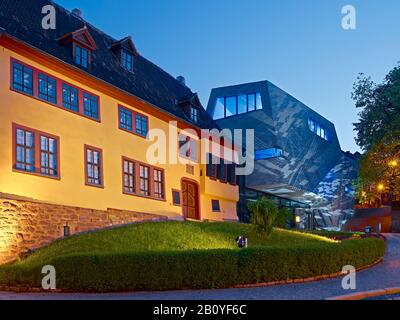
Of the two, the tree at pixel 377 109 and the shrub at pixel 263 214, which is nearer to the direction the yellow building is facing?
the shrub

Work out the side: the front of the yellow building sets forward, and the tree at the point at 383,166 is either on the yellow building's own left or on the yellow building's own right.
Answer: on the yellow building's own left

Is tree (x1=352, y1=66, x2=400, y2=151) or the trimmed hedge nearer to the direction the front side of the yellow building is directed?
the trimmed hedge

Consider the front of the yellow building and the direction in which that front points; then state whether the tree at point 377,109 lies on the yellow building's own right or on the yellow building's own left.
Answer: on the yellow building's own left
